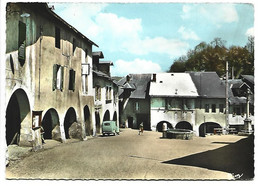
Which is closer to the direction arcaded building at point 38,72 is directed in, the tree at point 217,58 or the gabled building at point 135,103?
the tree

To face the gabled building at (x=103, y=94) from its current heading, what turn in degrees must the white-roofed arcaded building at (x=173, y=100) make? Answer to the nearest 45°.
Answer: approximately 135° to its right

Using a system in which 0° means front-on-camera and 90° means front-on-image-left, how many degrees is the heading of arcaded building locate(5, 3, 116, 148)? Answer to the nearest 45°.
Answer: approximately 315°
